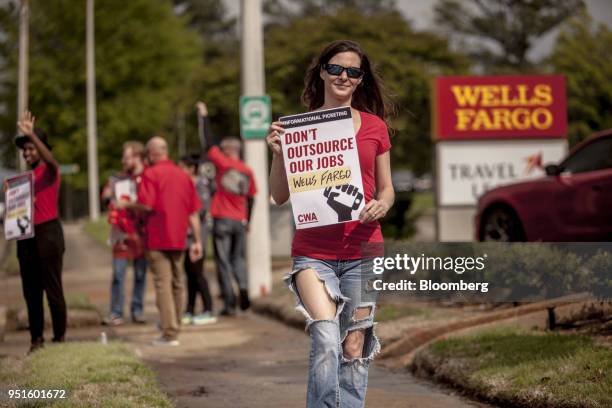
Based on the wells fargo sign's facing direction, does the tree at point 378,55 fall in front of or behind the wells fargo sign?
behind

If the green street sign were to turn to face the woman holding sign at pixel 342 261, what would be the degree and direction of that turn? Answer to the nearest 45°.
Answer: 0° — it already faces them

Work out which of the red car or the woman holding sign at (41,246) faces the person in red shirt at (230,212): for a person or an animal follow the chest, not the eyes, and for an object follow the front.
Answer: the red car

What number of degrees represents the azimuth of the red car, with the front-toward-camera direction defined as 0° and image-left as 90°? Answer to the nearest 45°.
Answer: approximately 90°

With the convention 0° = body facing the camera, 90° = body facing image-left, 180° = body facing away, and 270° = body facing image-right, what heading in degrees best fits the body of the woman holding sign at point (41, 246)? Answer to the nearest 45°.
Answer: approximately 45°

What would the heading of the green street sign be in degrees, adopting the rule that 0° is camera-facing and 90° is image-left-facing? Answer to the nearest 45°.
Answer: approximately 0°

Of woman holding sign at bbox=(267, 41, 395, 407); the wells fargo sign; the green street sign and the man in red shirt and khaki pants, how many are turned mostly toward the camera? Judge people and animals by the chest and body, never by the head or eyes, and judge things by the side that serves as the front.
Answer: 3

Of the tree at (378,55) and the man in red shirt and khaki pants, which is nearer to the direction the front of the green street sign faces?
the man in red shirt and khaki pants
